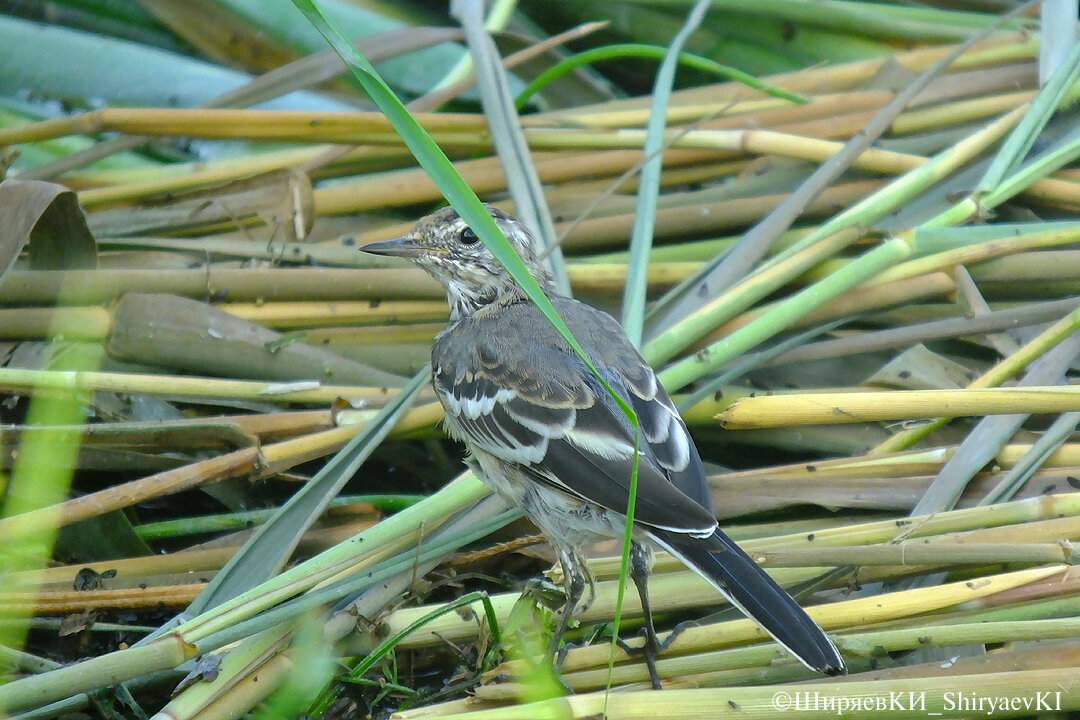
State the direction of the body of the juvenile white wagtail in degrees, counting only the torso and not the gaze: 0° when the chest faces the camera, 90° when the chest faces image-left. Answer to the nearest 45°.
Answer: approximately 135°
